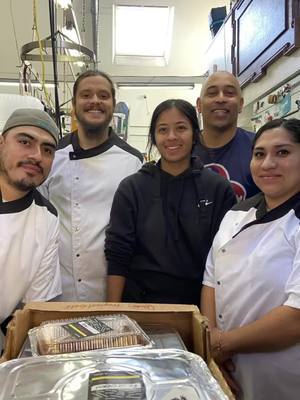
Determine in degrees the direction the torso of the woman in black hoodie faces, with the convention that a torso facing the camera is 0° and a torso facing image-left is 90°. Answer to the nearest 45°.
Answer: approximately 0°

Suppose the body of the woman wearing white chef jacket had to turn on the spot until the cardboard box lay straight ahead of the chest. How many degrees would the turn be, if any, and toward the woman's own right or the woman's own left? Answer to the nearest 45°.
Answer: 0° — they already face it

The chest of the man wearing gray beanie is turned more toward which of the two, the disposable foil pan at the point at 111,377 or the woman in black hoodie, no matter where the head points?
the disposable foil pan

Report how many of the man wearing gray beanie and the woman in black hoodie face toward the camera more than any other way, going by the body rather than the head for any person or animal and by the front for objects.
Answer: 2

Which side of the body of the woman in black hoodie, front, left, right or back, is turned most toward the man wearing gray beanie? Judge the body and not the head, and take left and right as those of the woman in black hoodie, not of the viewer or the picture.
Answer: right

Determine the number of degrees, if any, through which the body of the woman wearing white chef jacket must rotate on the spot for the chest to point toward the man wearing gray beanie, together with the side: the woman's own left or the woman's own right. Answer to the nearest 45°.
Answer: approximately 45° to the woman's own right

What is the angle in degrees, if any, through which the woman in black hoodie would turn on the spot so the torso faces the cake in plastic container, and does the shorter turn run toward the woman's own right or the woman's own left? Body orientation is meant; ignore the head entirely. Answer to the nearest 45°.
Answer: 0° — they already face it

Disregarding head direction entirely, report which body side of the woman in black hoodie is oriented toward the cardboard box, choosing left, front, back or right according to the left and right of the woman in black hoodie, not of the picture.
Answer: front
